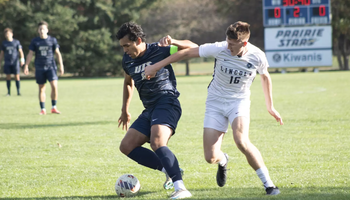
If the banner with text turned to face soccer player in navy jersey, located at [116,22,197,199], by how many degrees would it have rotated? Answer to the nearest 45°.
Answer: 0° — it already faces them

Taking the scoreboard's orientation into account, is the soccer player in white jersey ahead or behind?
ahead

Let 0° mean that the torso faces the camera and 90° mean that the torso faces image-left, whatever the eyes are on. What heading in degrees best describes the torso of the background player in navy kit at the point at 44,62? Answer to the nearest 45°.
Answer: approximately 0°

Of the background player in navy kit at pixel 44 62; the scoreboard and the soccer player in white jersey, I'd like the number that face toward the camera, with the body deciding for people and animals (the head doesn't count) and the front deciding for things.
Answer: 3

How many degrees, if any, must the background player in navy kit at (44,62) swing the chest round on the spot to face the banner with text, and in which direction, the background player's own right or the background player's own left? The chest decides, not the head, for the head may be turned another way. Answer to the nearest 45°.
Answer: approximately 135° to the background player's own left

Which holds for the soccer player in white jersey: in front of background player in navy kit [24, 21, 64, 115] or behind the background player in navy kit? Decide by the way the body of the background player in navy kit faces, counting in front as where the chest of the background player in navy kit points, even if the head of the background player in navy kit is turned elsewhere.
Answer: in front

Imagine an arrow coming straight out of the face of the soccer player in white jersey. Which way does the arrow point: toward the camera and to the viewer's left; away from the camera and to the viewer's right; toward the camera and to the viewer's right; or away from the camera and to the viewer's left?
toward the camera and to the viewer's left
